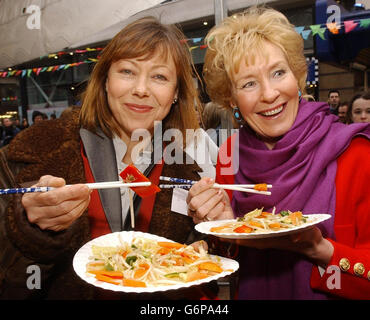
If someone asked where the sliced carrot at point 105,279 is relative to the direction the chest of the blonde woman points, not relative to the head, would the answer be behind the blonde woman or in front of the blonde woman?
in front

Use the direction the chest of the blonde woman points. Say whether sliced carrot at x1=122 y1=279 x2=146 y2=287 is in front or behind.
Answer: in front

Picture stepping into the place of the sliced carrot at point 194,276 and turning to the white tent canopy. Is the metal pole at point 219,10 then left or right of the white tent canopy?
right

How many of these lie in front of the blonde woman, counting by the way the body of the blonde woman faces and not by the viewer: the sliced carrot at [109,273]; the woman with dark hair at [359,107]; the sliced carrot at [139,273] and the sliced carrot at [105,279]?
3

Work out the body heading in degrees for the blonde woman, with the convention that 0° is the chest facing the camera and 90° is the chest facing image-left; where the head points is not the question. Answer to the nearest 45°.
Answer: approximately 45°
